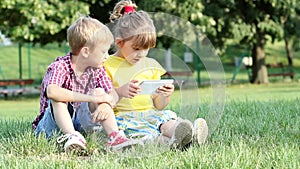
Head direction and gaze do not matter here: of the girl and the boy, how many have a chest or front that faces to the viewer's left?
0

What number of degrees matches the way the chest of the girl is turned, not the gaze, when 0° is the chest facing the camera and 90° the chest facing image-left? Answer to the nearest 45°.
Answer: approximately 315°

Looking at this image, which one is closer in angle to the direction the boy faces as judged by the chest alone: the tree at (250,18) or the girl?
the girl

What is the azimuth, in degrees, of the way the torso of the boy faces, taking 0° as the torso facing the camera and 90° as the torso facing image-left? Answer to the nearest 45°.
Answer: approximately 315°

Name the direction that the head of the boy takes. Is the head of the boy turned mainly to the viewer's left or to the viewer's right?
to the viewer's right

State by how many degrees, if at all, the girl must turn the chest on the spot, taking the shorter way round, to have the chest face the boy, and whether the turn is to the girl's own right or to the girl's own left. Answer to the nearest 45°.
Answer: approximately 135° to the girl's own right

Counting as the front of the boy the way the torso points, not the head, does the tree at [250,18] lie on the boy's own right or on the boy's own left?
on the boy's own left

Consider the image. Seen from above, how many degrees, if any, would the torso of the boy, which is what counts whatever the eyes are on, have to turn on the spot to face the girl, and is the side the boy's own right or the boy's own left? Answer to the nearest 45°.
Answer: approximately 45° to the boy's own left

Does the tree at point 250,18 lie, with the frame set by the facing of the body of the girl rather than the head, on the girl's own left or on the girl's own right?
on the girl's own left
